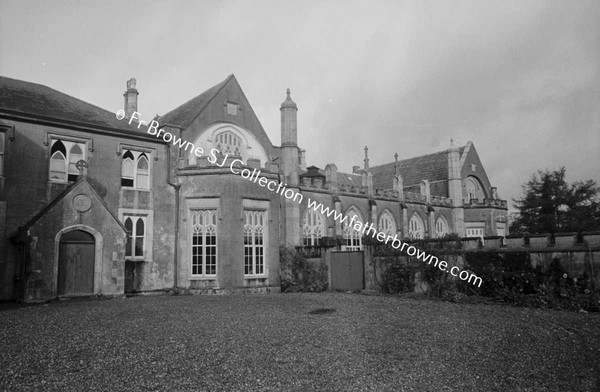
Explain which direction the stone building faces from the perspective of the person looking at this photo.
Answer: facing the viewer and to the right of the viewer

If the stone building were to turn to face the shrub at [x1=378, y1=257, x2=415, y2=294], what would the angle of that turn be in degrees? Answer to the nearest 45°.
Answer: approximately 45° to its left

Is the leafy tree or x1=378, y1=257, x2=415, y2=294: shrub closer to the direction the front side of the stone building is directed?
the shrub

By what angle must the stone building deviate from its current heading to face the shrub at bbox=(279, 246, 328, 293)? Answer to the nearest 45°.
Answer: approximately 45° to its left

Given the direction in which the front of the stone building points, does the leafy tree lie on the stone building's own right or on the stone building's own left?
on the stone building's own left
